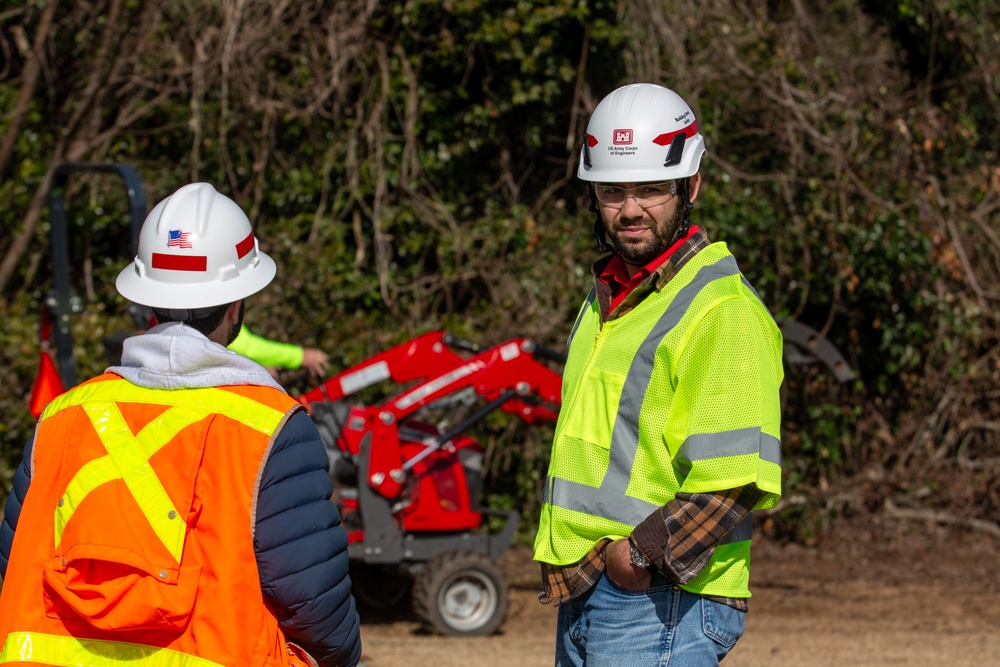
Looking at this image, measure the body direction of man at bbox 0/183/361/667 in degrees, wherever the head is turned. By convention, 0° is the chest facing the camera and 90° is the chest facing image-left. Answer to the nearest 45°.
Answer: approximately 225°

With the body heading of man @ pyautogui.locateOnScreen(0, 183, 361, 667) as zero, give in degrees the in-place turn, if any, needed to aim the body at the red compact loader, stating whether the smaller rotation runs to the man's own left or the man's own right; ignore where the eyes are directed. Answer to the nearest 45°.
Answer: approximately 45° to the man's own left

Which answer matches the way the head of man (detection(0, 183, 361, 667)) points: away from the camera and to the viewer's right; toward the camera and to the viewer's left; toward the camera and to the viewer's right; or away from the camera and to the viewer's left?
away from the camera and to the viewer's right
